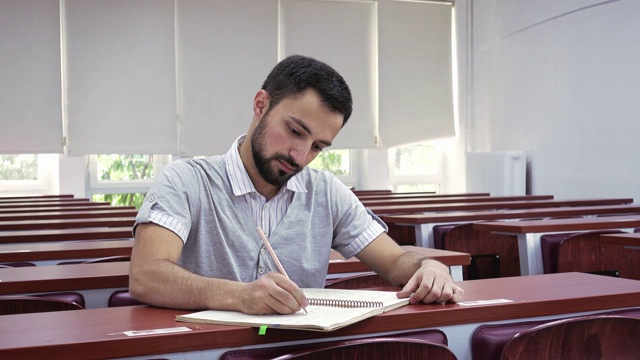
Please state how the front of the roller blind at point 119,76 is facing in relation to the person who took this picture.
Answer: facing the viewer

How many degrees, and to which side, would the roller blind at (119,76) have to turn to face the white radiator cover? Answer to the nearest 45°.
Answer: approximately 90° to its left

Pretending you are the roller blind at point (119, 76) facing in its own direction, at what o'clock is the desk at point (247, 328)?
The desk is roughly at 12 o'clock from the roller blind.

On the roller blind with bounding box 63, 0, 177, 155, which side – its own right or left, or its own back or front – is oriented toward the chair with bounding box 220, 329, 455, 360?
front

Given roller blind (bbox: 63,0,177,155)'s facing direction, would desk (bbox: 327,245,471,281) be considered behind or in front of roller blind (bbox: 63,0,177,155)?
in front

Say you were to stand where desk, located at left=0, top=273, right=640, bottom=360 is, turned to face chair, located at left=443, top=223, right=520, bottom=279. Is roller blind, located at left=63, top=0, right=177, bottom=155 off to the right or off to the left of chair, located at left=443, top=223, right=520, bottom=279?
left

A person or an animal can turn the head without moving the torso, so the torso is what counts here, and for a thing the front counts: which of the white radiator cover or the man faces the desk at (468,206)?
the white radiator cover

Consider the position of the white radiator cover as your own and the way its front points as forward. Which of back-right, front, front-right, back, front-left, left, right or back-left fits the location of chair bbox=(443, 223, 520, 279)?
front

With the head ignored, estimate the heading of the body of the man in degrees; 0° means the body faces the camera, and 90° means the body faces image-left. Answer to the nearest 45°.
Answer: approximately 315°

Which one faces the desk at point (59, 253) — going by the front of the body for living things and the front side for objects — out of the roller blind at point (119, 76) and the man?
the roller blind

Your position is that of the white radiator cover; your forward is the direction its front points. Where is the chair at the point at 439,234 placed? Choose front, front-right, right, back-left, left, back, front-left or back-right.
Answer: front
